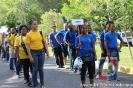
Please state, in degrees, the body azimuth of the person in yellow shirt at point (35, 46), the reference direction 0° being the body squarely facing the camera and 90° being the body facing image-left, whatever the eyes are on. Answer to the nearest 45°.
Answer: approximately 315°

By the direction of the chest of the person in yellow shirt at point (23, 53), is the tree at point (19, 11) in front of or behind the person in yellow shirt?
behind

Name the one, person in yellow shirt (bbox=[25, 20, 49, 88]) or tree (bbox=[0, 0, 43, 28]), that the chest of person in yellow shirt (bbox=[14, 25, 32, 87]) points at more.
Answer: the person in yellow shirt

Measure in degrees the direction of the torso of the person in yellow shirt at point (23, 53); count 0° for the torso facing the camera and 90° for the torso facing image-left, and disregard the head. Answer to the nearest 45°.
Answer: approximately 315°

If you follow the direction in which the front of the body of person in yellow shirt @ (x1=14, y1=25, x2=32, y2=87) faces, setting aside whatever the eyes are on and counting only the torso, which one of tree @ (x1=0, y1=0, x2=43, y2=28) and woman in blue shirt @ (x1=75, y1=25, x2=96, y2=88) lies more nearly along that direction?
the woman in blue shirt

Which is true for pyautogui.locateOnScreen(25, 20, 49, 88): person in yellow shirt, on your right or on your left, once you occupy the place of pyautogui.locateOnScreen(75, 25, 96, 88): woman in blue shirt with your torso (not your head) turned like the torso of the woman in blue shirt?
on your right
